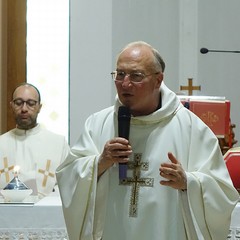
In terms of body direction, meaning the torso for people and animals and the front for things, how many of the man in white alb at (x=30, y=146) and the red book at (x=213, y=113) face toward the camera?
2

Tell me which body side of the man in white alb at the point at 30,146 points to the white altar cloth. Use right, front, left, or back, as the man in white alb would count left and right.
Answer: front

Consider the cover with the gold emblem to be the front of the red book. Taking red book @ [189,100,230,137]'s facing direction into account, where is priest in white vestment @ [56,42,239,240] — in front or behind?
in front

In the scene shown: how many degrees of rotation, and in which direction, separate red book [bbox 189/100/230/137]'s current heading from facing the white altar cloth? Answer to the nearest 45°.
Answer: approximately 45° to its right

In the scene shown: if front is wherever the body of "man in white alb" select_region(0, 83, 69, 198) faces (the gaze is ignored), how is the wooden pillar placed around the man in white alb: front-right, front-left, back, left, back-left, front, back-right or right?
back

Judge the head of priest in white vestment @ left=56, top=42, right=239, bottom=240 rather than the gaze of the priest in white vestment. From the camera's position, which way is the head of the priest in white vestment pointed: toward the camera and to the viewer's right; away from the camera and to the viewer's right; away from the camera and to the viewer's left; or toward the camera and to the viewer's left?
toward the camera and to the viewer's left

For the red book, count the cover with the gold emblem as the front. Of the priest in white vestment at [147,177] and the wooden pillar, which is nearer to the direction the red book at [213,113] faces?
the priest in white vestment

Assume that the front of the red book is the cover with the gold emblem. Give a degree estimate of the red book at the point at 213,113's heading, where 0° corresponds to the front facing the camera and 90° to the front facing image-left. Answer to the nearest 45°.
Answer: approximately 0°

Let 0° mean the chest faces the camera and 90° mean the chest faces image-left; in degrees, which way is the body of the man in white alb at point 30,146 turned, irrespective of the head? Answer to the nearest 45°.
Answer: approximately 0°

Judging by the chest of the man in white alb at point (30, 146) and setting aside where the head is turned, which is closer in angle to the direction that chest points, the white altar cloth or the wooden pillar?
the white altar cloth
